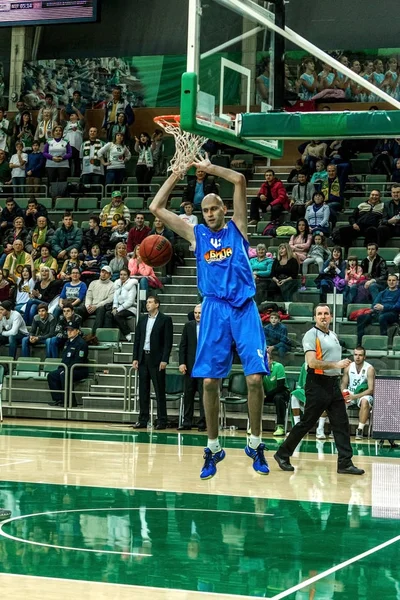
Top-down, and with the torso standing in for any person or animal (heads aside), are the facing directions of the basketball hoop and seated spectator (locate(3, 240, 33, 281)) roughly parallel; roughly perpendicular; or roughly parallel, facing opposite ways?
roughly perpendicular

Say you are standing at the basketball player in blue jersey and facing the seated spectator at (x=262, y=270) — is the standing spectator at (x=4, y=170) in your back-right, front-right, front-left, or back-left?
front-left

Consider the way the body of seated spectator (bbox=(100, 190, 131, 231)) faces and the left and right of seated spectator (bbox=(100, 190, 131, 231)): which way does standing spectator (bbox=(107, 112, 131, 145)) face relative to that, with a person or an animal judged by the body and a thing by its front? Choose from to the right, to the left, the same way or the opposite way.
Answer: the same way

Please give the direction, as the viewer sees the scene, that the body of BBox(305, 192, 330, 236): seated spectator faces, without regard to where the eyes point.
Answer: toward the camera

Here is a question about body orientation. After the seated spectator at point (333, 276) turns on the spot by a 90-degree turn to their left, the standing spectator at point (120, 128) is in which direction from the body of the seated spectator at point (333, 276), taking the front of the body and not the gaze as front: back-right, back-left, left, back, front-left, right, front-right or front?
back

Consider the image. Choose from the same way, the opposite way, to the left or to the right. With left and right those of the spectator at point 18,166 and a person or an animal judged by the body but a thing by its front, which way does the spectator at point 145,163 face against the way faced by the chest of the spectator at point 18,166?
the same way

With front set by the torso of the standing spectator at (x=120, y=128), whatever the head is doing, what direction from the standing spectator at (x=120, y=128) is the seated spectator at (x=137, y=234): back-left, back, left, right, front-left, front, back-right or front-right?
front

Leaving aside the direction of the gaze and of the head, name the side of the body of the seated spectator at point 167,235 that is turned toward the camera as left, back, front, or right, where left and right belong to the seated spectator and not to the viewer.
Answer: front

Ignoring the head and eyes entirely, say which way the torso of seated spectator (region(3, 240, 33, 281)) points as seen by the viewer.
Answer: toward the camera

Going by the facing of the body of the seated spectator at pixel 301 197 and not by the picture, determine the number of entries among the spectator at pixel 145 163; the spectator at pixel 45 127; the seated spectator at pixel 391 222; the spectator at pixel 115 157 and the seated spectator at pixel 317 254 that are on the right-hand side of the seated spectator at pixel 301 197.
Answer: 3

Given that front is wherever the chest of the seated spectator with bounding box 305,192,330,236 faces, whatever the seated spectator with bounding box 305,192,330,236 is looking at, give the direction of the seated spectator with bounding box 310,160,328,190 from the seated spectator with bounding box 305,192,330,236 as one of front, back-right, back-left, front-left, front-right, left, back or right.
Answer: back

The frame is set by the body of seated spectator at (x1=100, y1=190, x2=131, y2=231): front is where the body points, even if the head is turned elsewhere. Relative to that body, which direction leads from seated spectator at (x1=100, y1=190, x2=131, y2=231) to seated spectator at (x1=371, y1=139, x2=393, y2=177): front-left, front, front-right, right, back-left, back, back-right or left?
left

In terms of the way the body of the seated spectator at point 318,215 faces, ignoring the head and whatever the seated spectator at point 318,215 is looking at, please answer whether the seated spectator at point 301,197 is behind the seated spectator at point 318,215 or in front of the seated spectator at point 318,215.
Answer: behind

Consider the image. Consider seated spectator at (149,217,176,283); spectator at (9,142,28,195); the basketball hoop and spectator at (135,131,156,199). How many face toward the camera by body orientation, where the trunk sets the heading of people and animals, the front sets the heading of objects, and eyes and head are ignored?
3

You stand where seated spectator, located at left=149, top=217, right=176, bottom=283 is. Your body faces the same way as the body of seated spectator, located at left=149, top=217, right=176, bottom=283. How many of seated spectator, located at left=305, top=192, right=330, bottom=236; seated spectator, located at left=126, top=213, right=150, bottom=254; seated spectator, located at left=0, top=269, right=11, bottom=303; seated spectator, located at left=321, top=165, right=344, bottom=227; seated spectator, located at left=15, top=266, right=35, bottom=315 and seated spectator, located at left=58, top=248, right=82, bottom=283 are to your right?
4

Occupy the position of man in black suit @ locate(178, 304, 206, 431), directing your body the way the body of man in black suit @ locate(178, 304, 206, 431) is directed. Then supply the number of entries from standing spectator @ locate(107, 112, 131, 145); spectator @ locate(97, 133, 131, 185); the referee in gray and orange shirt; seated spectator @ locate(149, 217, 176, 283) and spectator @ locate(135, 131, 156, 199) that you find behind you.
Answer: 4

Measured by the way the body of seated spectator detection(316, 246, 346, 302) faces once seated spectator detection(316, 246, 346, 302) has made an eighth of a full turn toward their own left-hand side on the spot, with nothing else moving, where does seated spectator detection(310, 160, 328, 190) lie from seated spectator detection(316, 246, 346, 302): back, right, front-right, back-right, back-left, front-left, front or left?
back

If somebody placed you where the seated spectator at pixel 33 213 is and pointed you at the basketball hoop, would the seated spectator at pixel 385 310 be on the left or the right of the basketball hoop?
left

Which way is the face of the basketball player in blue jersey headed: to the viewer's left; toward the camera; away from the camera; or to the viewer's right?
toward the camera

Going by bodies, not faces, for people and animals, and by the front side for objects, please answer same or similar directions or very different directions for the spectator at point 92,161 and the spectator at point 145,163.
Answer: same or similar directions
